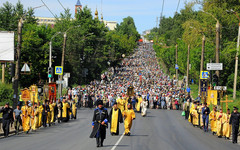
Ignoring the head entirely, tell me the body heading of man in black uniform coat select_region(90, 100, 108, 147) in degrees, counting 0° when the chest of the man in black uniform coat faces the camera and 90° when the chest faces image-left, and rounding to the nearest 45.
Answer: approximately 0°

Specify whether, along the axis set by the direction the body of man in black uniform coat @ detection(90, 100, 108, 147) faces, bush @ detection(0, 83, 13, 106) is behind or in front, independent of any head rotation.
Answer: behind

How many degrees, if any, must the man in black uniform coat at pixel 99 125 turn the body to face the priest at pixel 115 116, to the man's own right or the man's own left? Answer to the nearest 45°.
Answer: approximately 180°
